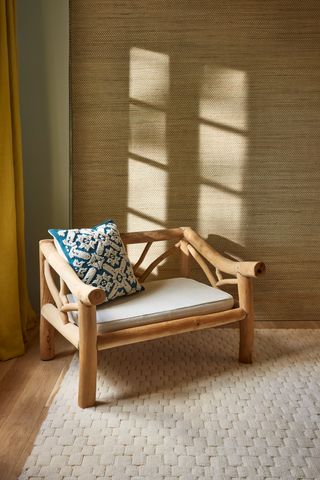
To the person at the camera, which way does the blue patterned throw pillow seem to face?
facing the viewer and to the right of the viewer

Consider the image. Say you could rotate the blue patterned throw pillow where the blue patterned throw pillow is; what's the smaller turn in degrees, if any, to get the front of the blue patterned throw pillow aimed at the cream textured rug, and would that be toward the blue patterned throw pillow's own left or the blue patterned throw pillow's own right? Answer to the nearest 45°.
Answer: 0° — it already faces it

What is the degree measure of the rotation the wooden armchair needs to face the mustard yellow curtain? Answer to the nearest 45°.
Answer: approximately 180°
